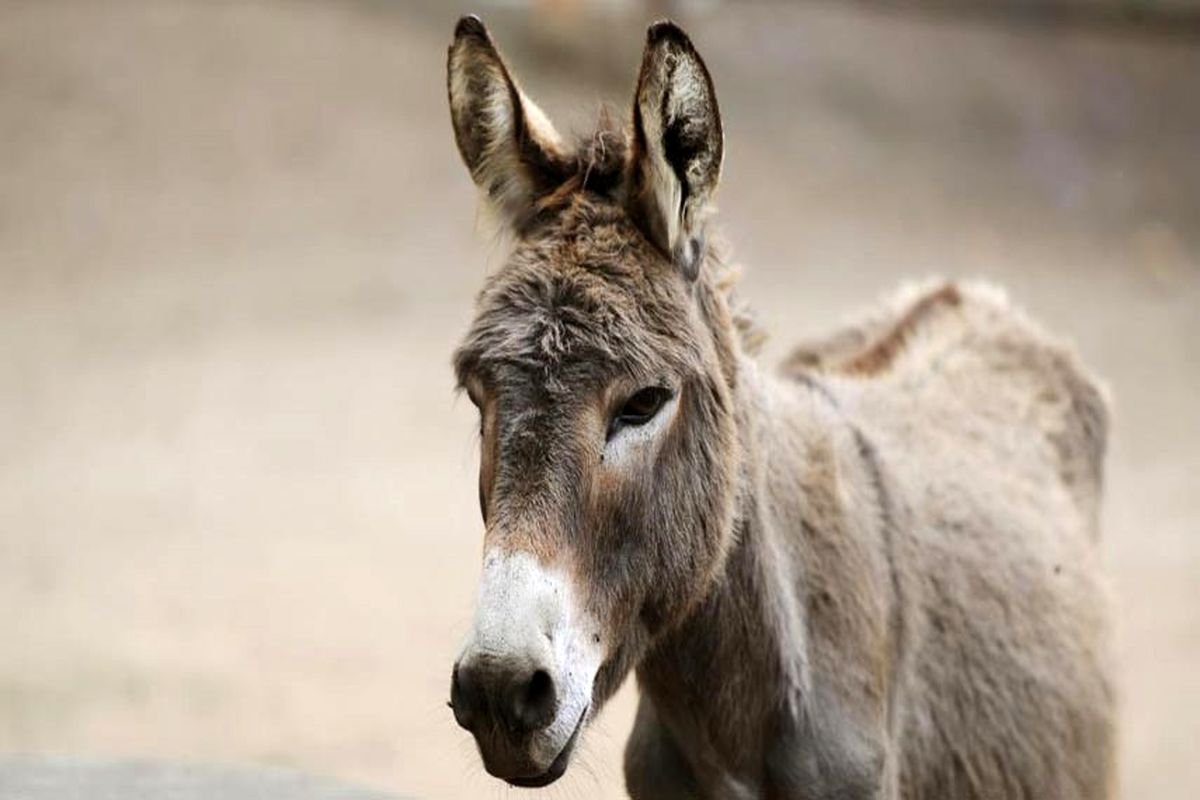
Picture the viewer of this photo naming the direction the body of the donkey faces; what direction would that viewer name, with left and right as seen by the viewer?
facing the viewer and to the left of the viewer
